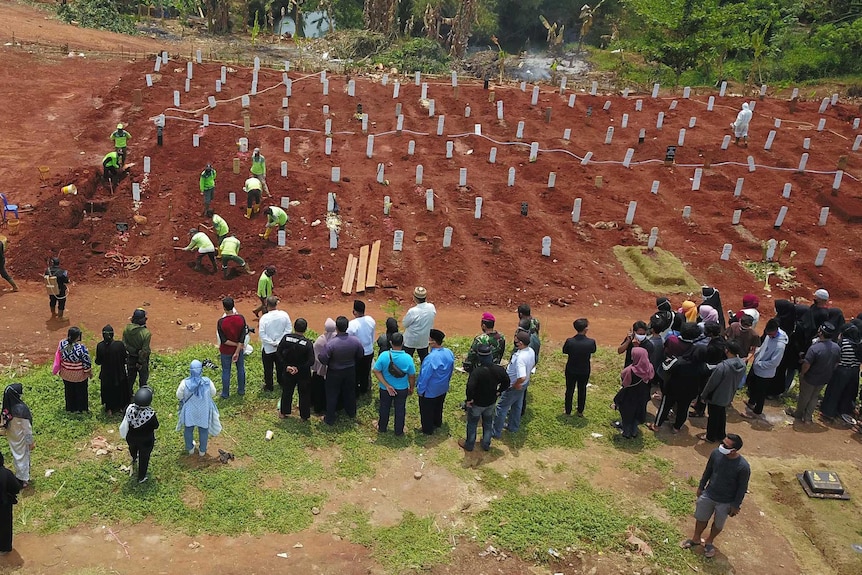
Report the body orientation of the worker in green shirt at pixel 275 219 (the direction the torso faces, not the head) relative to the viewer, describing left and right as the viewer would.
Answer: facing to the left of the viewer

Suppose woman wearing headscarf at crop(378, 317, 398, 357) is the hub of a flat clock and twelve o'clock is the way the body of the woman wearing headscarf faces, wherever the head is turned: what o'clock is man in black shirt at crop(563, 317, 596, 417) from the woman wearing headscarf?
The man in black shirt is roughly at 3 o'clock from the woman wearing headscarf.

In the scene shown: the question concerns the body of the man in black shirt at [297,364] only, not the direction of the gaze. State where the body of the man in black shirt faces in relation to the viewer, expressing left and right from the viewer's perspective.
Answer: facing away from the viewer

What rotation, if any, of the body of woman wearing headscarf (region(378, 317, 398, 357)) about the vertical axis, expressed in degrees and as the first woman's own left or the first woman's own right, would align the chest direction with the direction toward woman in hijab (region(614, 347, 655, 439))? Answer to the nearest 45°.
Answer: approximately 90° to the first woman's own right

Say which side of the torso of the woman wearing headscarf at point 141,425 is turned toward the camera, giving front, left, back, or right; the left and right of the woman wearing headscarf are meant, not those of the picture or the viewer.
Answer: back

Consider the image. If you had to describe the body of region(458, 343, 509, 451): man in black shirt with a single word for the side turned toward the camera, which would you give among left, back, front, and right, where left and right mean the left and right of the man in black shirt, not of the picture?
back

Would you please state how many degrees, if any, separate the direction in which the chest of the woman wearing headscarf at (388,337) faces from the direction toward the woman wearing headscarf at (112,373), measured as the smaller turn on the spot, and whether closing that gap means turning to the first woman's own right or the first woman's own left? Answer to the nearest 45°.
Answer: approximately 90° to the first woman's own left

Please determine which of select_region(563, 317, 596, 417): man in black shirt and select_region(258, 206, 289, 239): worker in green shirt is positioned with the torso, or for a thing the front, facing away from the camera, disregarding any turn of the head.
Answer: the man in black shirt

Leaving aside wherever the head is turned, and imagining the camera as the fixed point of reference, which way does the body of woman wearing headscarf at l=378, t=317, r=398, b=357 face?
away from the camera

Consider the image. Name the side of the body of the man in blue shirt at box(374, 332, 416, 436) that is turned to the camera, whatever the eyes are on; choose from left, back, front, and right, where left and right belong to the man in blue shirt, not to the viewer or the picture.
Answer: back

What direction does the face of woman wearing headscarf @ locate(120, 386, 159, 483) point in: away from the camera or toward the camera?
away from the camera

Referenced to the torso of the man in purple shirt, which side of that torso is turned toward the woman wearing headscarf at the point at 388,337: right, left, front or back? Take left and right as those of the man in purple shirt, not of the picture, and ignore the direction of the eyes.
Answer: right

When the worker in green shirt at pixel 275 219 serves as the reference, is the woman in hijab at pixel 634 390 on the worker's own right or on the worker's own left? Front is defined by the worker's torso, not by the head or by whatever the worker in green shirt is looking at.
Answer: on the worker's own left

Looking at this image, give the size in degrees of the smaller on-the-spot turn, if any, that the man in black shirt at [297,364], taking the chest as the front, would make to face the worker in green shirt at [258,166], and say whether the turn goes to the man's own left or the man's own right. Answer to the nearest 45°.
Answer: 0° — they already face them
